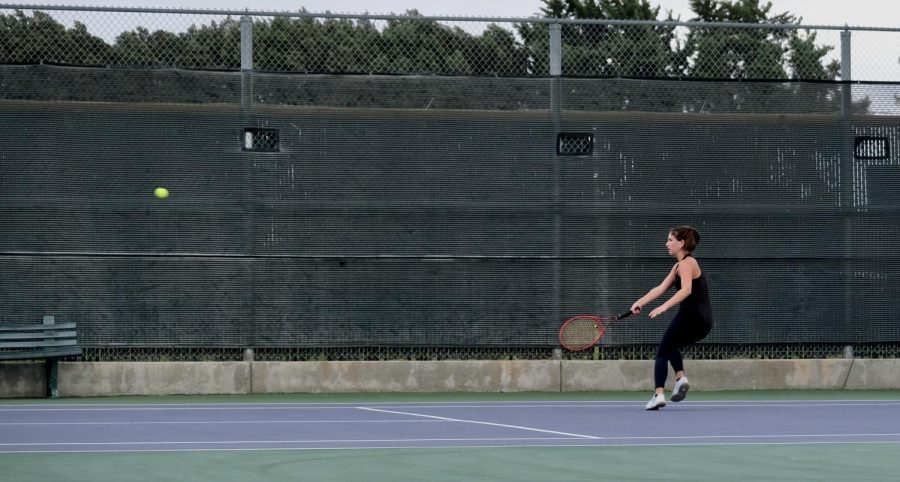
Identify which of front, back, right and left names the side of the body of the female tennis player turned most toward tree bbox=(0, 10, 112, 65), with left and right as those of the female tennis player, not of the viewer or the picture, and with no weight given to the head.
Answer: front

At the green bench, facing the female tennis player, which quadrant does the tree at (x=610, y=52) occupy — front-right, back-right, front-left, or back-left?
front-left

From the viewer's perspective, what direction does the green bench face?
toward the camera

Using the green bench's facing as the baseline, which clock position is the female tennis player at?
The female tennis player is roughly at 10 o'clock from the green bench.

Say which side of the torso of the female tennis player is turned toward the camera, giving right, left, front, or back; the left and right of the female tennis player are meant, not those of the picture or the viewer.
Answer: left

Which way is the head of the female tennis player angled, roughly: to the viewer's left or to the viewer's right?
to the viewer's left

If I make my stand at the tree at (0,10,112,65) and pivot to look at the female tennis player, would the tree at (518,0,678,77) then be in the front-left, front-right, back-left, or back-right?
front-left

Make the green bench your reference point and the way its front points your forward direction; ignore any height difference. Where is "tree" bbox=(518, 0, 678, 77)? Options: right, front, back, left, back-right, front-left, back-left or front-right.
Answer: left

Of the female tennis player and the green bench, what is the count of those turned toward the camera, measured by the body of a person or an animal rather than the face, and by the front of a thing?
1

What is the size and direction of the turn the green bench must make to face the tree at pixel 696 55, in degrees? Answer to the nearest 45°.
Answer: approximately 90° to its left
